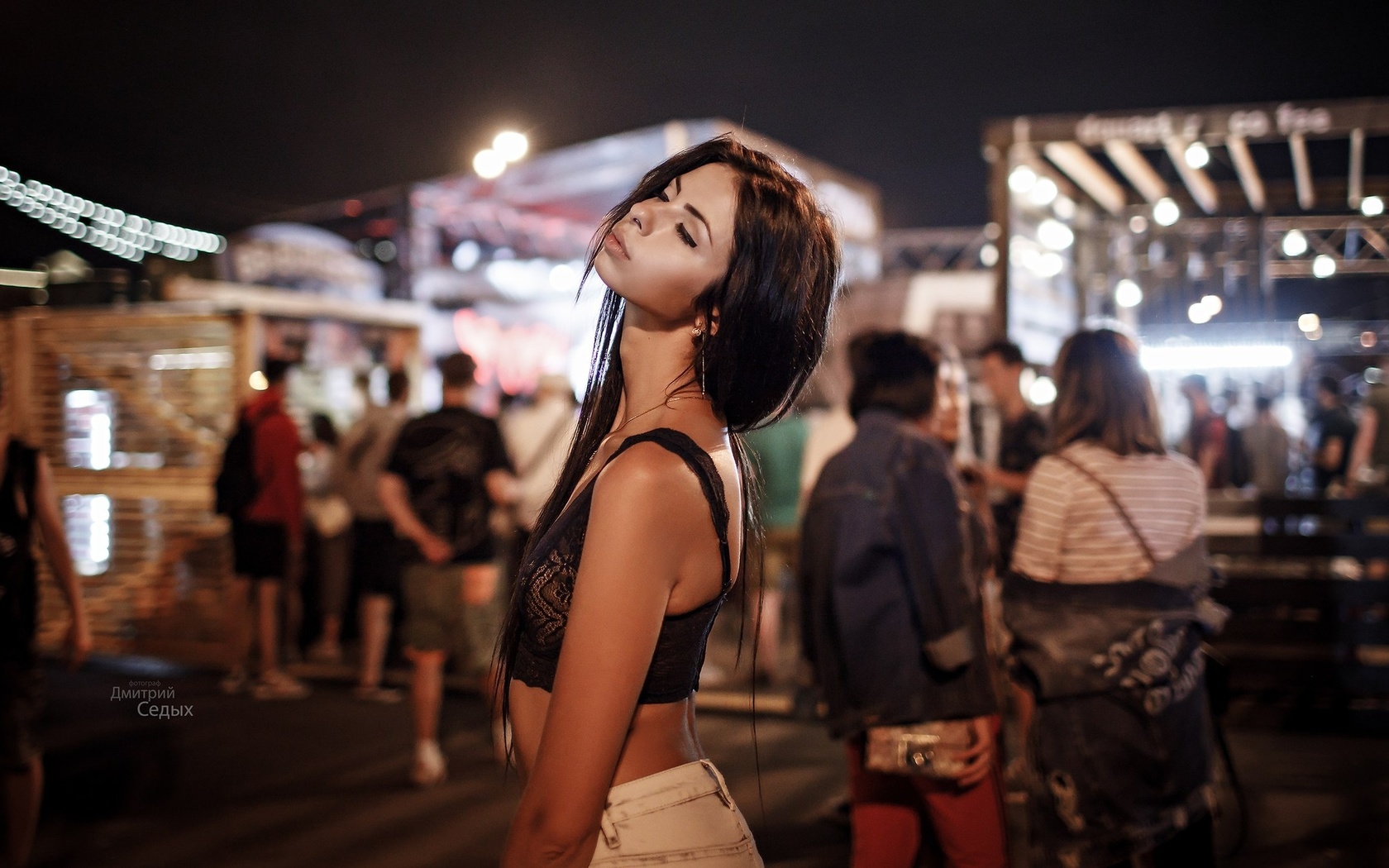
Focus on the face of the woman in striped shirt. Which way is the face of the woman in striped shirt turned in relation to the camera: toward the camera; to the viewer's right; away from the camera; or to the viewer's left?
away from the camera

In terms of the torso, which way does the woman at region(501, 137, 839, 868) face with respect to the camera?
to the viewer's left

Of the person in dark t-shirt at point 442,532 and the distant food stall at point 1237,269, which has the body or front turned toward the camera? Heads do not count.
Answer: the distant food stall

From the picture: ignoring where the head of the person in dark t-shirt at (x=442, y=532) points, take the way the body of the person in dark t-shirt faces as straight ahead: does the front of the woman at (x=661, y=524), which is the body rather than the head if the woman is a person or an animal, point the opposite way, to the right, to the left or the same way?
to the left

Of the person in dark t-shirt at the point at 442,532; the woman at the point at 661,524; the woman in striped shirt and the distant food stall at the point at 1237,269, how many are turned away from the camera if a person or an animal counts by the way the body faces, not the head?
2

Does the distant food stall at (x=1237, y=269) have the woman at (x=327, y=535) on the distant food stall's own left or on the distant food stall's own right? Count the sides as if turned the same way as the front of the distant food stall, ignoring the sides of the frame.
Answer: on the distant food stall's own right

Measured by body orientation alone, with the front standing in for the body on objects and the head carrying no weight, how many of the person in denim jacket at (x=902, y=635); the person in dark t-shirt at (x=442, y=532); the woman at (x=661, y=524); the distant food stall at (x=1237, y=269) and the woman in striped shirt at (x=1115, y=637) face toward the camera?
1

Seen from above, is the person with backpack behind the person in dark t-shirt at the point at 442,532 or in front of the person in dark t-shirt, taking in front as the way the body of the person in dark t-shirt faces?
in front

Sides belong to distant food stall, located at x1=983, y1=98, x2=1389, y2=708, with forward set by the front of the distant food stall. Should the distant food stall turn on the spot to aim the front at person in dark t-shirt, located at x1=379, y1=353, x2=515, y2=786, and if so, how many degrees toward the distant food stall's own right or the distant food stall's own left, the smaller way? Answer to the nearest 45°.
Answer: approximately 45° to the distant food stall's own right

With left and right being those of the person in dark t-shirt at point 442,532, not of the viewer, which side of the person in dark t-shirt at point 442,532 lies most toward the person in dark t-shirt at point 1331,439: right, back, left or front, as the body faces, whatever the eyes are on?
right

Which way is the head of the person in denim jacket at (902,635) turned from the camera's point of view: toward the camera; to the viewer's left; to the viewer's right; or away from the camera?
away from the camera

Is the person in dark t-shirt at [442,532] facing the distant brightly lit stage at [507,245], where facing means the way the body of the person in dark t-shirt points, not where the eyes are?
yes

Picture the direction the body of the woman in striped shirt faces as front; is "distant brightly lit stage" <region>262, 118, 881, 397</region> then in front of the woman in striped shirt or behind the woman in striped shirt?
in front

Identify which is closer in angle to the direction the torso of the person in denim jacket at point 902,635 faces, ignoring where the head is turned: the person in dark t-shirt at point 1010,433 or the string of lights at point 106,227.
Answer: the person in dark t-shirt

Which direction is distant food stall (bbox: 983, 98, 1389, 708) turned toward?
toward the camera

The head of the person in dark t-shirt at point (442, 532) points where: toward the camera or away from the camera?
away from the camera

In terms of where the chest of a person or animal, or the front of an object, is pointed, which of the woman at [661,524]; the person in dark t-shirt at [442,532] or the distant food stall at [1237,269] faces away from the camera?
the person in dark t-shirt

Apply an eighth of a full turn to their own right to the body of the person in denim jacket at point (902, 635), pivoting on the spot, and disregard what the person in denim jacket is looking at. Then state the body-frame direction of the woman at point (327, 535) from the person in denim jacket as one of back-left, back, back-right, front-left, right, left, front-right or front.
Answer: back-left

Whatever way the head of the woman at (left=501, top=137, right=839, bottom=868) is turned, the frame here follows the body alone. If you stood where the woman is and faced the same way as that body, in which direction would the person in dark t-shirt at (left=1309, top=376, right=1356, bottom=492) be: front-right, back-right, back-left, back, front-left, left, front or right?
back-right

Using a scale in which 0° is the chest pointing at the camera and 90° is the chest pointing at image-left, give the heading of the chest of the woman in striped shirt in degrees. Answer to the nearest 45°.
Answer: approximately 180°

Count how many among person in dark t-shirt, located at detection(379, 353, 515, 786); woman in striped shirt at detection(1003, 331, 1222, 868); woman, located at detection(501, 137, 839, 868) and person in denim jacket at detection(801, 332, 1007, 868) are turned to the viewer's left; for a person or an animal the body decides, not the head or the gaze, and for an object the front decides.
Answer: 1
